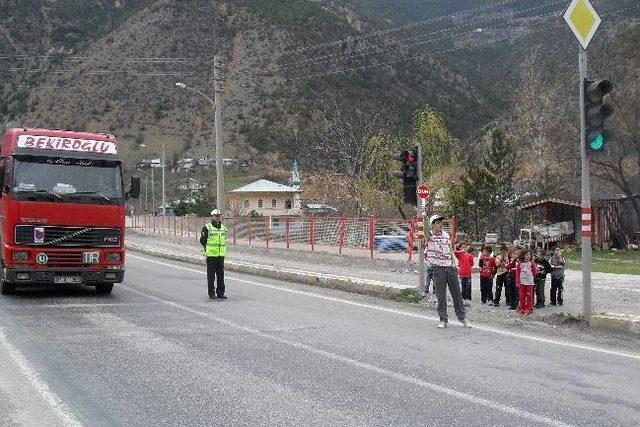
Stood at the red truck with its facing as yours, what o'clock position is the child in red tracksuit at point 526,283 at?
The child in red tracksuit is roughly at 10 o'clock from the red truck.

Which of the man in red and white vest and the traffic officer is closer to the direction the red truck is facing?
the man in red and white vest

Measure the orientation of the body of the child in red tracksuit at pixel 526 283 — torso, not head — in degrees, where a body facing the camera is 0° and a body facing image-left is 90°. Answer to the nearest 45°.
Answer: approximately 0°

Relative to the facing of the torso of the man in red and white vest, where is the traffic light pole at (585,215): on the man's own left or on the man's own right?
on the man's own left

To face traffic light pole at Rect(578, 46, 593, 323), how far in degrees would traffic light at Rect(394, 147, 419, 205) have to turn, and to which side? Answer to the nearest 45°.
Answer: approximately 90° to its left

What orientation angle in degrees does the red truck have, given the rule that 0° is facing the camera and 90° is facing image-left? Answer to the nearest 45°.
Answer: approximately 0°

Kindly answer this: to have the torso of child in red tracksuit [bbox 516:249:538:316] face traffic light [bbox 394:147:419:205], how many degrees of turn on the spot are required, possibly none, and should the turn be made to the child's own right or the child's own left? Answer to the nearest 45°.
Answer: approximately 135° to the child's own right
